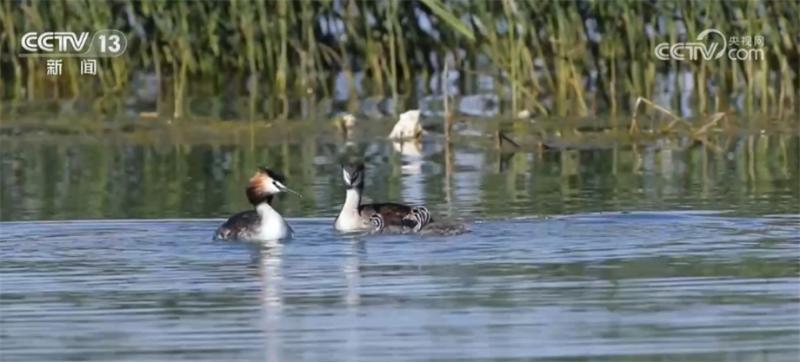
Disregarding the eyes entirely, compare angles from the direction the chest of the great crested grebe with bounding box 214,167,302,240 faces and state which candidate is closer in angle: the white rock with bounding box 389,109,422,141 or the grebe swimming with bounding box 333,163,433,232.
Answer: the grebe swimming

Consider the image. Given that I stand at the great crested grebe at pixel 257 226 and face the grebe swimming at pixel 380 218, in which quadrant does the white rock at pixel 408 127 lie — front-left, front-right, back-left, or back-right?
front-left

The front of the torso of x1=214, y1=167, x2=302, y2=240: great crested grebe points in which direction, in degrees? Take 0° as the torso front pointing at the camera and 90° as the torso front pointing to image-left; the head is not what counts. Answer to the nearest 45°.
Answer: approximately 315°
